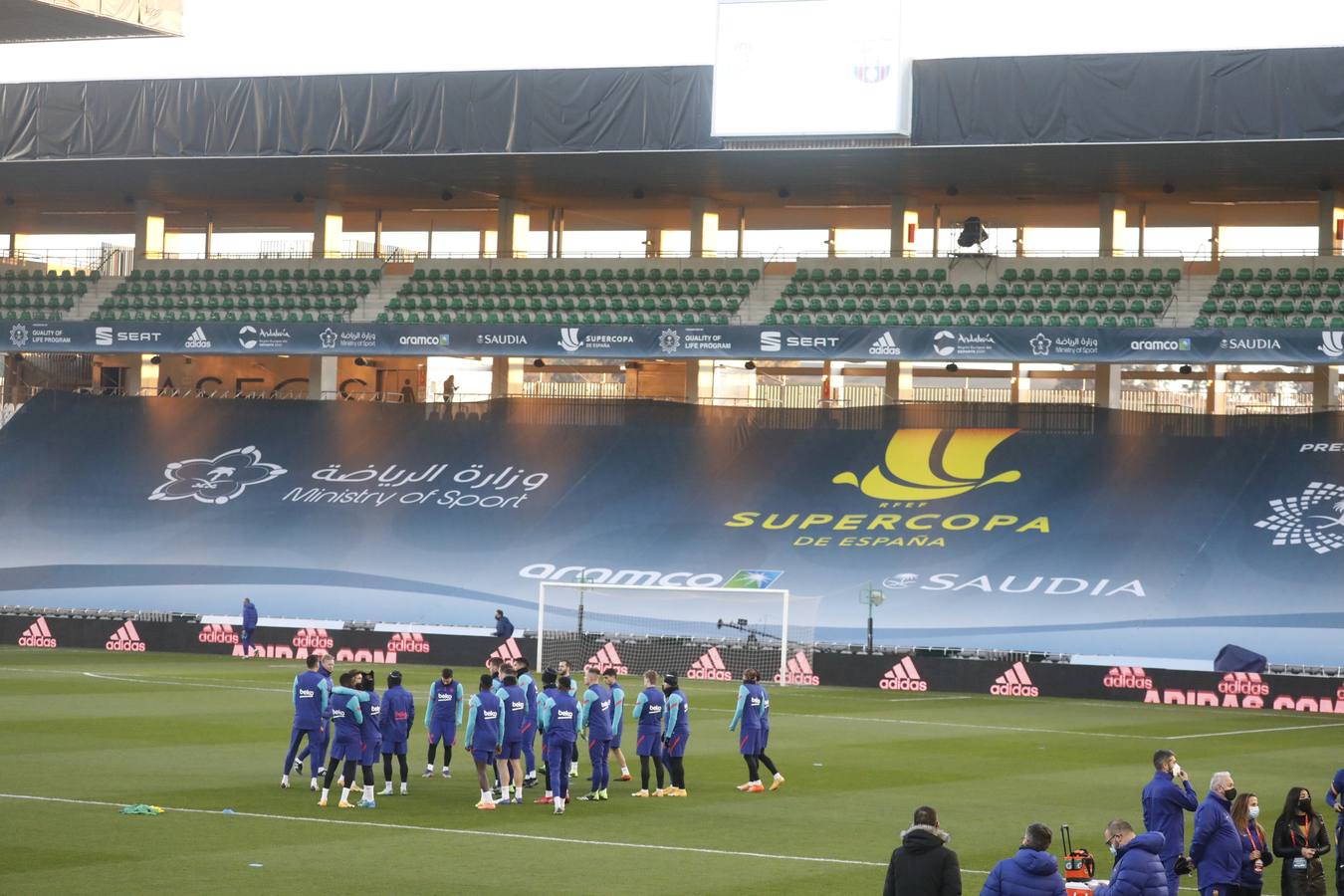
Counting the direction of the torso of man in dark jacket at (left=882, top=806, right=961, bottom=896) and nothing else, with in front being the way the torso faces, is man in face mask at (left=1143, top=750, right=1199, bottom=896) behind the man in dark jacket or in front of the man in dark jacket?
in front

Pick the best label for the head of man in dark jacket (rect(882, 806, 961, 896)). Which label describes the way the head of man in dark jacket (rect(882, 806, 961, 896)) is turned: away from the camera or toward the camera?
away from the camera

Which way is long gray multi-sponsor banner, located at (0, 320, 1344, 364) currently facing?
toward the camera

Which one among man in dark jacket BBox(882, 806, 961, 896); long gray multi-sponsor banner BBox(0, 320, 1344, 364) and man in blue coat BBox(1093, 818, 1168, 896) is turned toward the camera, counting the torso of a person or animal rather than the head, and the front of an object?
the long gray multi-sponsor banner

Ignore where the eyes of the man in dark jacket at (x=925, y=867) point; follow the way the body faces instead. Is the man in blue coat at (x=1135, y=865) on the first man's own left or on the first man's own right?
on the first man's own right

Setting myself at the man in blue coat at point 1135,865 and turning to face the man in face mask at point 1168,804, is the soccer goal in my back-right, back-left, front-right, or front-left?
front-left

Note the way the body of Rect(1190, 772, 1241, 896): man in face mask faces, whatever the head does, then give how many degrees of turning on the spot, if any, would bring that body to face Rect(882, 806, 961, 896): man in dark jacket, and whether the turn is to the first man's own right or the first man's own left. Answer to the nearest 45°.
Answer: approximately 135° to the first man's own right

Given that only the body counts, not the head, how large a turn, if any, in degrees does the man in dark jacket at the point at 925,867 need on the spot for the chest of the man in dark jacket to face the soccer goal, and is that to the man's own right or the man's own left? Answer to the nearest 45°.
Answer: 0° — they already face it

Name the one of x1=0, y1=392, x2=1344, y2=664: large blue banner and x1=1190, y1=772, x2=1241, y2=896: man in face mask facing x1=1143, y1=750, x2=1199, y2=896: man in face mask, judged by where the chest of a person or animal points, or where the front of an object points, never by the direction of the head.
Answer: the large blue banner

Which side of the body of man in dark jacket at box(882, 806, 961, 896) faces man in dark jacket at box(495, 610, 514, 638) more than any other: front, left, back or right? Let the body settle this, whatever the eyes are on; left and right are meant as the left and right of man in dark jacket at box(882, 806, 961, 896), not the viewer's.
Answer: front

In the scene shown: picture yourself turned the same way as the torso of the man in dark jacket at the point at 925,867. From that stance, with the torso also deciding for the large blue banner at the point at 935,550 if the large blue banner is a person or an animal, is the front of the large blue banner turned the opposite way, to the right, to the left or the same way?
the opposite way

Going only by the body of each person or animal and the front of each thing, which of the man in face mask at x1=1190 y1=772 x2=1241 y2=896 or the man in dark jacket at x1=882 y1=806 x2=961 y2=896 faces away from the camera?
the man in dark jacket

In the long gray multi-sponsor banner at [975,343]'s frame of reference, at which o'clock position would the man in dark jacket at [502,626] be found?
The man in dark jacket is roughly at 2 o'clock from the long gray multi-sponsor banner.
